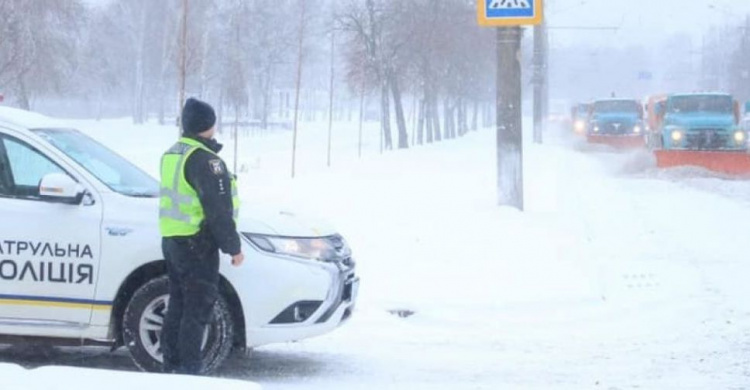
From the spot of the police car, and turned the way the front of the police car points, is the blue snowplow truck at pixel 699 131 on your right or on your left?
on your left

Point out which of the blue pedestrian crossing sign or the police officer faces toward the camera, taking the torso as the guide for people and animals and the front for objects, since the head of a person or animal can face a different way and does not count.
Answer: the blue pedestrian crossing sign

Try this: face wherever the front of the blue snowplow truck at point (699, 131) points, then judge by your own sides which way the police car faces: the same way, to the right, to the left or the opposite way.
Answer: to the left

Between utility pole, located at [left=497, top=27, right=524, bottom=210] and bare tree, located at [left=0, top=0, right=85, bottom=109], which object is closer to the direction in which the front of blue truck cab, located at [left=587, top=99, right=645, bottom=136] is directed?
the utility pole

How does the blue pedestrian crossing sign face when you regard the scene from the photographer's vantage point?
facing the viewer

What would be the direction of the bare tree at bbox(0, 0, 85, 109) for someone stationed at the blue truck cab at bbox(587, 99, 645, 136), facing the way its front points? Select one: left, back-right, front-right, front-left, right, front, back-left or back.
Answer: front-right

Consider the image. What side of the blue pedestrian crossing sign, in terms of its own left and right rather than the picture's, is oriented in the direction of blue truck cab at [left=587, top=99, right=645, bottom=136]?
back

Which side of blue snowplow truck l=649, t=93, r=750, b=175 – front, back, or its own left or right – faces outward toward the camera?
front

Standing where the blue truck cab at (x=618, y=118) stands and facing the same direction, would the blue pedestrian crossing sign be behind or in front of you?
in front

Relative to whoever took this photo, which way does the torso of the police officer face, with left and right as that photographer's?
facing away from the viewer and to the right of the viewer

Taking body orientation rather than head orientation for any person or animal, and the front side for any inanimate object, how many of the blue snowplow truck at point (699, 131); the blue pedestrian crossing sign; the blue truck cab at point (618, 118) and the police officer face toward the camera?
3

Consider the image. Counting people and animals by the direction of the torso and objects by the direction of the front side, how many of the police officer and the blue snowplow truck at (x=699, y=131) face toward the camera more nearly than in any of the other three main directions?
1

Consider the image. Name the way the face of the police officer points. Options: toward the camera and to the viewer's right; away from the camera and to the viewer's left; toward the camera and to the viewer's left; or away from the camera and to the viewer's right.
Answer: away from the camera and to the viewer's right

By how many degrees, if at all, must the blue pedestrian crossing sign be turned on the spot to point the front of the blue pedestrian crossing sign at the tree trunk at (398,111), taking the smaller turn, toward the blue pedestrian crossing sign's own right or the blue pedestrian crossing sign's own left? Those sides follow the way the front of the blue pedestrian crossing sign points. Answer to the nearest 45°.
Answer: approximately 180°

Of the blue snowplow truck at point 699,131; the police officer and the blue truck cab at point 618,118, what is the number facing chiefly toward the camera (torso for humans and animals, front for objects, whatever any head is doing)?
2

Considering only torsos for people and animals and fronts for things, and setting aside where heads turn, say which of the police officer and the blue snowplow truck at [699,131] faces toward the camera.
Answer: the blue snowplow truck

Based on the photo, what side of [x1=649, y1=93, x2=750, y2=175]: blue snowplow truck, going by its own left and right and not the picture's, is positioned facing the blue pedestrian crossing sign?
front
